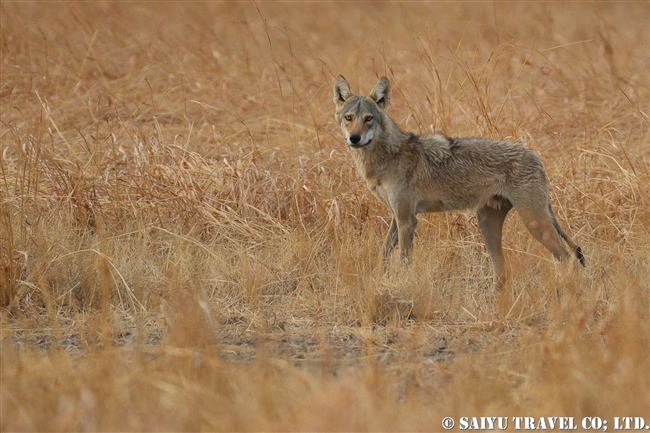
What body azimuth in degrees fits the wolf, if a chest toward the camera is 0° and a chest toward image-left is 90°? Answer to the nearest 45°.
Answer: approximately 90°
